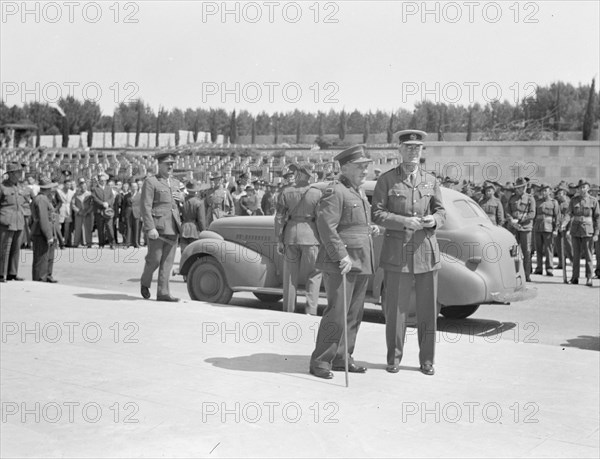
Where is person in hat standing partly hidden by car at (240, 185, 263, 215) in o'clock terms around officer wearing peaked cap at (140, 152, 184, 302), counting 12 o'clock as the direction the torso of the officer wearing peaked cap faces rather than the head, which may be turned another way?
The person in hat standing partly hidden by car is roughly at 8 o'clock from the officer wearing peaked cap.

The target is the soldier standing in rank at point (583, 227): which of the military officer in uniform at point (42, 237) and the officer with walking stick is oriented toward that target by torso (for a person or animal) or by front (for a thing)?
the military officer in uniform

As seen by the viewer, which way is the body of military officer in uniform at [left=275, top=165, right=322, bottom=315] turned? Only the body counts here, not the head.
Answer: away from the camera

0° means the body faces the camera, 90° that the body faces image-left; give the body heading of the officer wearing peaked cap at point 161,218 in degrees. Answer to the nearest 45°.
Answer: approximately 315°

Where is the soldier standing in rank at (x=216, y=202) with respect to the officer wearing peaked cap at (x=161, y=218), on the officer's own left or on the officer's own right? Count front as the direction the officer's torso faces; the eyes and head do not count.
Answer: on the officer's own left

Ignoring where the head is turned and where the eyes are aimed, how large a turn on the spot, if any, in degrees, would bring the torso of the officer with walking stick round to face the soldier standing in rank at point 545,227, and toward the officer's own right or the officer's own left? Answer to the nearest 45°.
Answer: approximately 135° to the officer's own left

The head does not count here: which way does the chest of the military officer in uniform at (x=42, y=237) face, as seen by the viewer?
to the viewer's right

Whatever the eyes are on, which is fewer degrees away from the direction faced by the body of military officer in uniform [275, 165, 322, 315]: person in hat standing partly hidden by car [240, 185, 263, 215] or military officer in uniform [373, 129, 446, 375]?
the person in hat standing partly hidden by car
